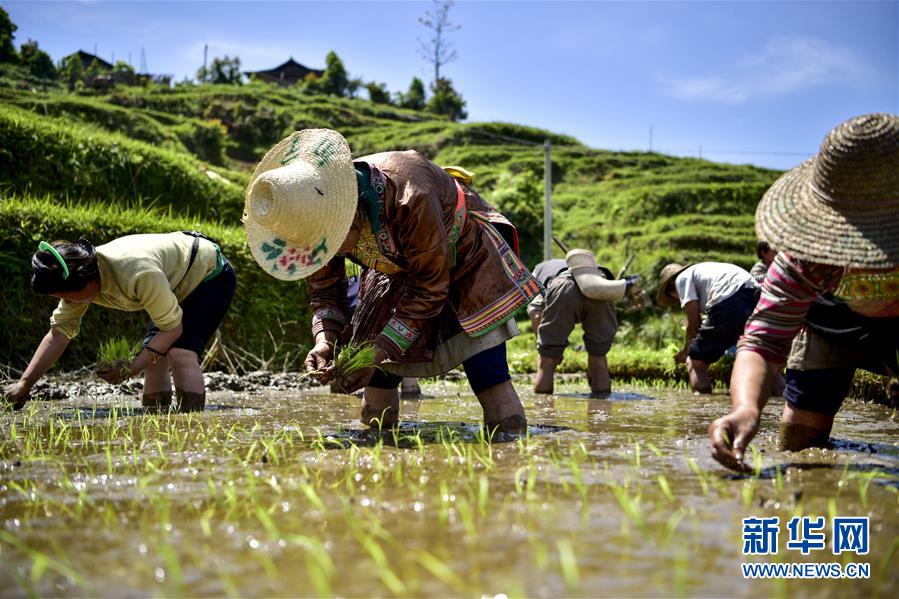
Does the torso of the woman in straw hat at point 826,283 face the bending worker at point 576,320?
no

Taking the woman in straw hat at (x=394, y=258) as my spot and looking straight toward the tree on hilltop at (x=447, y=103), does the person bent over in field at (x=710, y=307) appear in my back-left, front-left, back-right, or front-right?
front-right

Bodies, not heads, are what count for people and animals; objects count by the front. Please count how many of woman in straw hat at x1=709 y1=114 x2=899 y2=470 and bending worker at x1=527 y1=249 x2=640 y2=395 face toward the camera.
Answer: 1

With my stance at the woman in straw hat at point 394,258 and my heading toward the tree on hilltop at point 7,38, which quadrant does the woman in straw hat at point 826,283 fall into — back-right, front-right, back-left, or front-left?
back-right

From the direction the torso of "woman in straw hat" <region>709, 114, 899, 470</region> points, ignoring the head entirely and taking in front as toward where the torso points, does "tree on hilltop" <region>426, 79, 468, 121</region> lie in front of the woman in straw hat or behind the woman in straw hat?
behind

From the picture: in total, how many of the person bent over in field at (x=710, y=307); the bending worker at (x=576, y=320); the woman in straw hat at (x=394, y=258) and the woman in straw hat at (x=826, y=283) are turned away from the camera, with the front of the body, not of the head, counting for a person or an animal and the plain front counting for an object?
1

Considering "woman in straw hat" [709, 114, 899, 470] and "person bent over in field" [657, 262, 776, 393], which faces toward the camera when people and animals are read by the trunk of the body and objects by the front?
the woman in straw hat

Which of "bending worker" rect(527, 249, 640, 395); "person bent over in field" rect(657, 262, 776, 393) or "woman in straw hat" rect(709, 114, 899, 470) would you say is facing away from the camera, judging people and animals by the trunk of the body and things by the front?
the bending worker

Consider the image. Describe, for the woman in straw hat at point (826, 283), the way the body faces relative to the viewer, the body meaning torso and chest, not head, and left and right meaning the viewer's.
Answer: facing the viewer

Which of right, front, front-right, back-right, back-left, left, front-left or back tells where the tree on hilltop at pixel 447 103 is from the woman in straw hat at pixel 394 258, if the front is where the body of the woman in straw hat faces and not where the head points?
back-right

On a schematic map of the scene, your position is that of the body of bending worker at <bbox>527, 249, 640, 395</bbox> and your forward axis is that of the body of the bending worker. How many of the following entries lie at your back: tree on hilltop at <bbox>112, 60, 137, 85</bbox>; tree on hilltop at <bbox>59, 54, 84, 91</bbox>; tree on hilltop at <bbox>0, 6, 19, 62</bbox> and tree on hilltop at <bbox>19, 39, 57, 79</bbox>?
0

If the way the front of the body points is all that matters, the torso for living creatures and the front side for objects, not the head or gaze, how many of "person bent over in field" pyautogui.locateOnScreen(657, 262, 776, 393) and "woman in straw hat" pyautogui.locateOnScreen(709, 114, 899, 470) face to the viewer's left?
1

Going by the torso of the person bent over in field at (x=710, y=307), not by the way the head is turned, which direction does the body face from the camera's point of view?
to the viewer's left

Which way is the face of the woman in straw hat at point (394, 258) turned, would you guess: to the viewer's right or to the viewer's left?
to the viewer's left

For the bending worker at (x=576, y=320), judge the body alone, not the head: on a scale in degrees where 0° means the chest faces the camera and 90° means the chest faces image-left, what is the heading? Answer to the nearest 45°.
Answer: approximately 180°

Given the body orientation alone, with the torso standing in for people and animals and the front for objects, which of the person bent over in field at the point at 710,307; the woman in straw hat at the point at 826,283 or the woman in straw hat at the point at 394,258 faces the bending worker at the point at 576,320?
the person bent over in field
